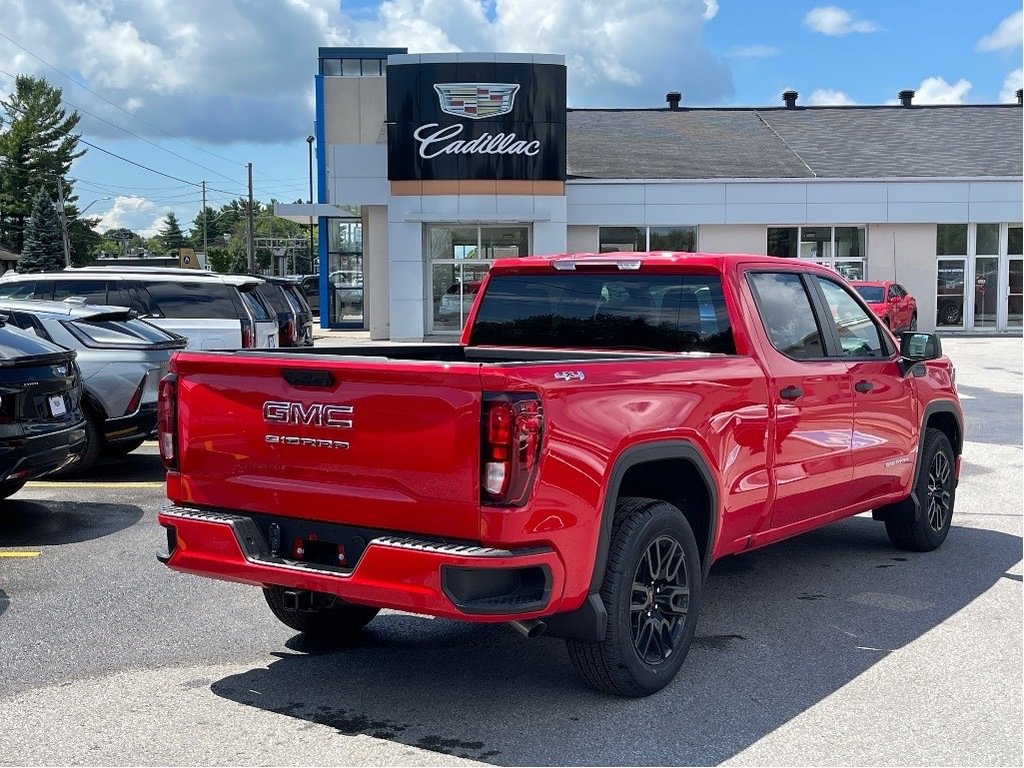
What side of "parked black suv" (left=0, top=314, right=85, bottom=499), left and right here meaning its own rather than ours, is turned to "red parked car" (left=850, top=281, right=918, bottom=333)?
right

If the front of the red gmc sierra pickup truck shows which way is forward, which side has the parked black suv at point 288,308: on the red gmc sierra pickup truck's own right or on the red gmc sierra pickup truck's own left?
on the red gmc sierra pickup truck's own left

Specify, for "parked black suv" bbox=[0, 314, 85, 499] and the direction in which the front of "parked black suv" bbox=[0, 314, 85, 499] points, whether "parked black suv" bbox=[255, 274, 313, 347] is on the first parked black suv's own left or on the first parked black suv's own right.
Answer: on the first parked black suv's own right

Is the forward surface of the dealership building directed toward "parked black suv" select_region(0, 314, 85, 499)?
yes

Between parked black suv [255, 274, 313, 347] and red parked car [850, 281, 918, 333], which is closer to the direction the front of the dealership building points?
the parked black suv

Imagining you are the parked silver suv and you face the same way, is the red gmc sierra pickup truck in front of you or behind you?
behind

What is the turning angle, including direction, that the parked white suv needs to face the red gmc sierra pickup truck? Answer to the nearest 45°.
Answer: approximately 90° to its left

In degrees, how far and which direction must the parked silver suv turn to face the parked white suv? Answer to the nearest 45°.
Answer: approximately 45° to its right

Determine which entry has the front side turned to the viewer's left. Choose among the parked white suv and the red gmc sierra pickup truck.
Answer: the parked white suv

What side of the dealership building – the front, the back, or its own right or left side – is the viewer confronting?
front

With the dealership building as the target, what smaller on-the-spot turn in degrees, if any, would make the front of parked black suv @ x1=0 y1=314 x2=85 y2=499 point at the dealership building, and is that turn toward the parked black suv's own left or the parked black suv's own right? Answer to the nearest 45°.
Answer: approximately 90° to the parked black suv's own right

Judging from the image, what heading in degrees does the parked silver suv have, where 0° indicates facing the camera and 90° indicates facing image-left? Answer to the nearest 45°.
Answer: approximately 135°

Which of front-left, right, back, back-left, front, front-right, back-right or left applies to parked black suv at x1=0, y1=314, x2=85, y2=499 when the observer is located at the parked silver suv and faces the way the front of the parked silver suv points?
back-left

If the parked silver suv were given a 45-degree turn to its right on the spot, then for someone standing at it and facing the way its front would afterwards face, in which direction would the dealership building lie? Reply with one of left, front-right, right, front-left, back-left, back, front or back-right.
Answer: front-right

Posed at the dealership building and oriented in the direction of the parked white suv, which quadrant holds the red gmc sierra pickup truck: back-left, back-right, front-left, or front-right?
front-left

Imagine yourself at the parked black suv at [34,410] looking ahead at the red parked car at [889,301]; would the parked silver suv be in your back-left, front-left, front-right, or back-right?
front-left

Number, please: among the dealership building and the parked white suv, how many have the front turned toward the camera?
1
